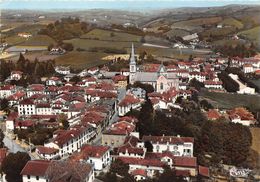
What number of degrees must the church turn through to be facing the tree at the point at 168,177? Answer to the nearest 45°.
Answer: approximately 90° to its left

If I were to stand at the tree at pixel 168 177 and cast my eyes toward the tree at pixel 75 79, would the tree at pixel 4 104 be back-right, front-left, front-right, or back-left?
front-left

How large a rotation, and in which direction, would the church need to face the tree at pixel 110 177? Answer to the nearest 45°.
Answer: approximately 90° to its left

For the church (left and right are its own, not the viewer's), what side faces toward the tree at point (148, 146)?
left

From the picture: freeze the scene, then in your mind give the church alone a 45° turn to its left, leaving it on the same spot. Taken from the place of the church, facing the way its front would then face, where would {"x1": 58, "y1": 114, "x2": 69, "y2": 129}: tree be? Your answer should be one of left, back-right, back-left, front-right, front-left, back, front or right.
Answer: front

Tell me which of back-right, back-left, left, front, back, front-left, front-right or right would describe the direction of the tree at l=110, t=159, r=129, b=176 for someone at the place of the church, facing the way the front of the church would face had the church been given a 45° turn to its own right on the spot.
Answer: back-left

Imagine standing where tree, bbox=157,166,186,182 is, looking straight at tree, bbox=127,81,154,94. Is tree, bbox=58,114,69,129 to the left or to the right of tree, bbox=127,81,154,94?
left

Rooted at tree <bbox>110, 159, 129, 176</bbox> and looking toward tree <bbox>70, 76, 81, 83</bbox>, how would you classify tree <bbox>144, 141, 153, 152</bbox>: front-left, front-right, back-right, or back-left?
front-right

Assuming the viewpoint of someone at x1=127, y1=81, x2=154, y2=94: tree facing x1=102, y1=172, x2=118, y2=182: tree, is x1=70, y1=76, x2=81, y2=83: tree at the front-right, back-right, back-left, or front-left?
back-right

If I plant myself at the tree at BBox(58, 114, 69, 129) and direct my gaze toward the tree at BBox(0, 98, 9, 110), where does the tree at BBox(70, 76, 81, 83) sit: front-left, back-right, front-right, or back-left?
front-right

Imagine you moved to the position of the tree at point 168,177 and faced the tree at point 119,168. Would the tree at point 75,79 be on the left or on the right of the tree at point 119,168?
right

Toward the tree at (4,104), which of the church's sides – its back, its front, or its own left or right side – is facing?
front

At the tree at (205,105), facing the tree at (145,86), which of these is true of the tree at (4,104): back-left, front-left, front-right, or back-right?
front-left

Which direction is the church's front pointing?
to the viewer's left

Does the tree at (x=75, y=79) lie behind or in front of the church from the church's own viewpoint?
in front

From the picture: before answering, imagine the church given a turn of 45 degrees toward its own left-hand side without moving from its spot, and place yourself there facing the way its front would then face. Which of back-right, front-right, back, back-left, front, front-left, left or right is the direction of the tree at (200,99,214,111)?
left
